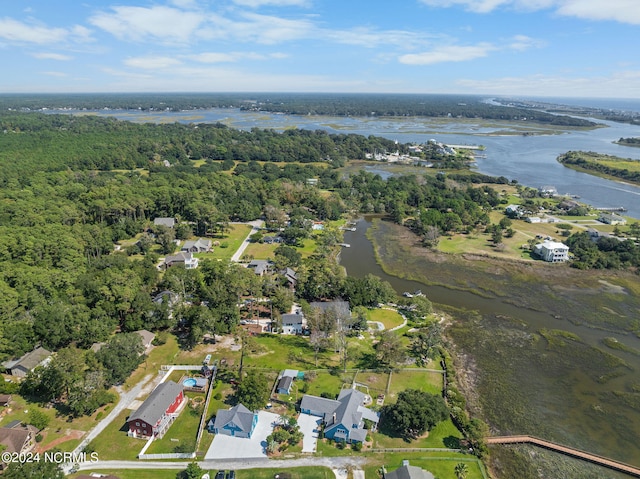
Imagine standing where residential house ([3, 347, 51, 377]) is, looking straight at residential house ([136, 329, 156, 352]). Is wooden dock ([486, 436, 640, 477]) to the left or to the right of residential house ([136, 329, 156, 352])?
right

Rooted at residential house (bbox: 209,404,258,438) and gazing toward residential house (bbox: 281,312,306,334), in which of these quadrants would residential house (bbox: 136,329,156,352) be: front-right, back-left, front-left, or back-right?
front-left

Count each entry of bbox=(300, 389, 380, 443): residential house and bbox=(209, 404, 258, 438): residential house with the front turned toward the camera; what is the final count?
2

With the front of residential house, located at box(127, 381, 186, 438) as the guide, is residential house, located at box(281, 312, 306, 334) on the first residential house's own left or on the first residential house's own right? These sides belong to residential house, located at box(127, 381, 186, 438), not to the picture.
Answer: on the first residential house's own left

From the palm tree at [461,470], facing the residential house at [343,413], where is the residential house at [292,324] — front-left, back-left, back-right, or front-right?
front-right

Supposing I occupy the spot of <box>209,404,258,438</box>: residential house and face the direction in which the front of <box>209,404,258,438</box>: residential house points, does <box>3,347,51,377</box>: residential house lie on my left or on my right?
on my right

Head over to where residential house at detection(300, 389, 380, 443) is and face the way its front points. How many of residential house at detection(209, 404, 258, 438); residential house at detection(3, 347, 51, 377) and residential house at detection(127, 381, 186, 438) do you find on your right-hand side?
3

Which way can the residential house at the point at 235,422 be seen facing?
toward the camera

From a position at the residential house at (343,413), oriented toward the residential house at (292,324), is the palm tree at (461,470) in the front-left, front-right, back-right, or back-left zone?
back-right

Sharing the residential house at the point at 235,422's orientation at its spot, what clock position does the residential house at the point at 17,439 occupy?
the residential house at the point at 17,439 is roughly at 3 o'clock from the residential house at the point at 235,422.

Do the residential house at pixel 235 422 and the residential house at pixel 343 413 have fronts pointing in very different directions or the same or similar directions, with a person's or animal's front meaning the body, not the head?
same or similar directions

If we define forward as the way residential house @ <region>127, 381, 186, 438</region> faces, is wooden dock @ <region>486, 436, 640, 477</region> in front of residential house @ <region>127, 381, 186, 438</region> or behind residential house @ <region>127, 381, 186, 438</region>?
in front

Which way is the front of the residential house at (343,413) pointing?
toward the camera
